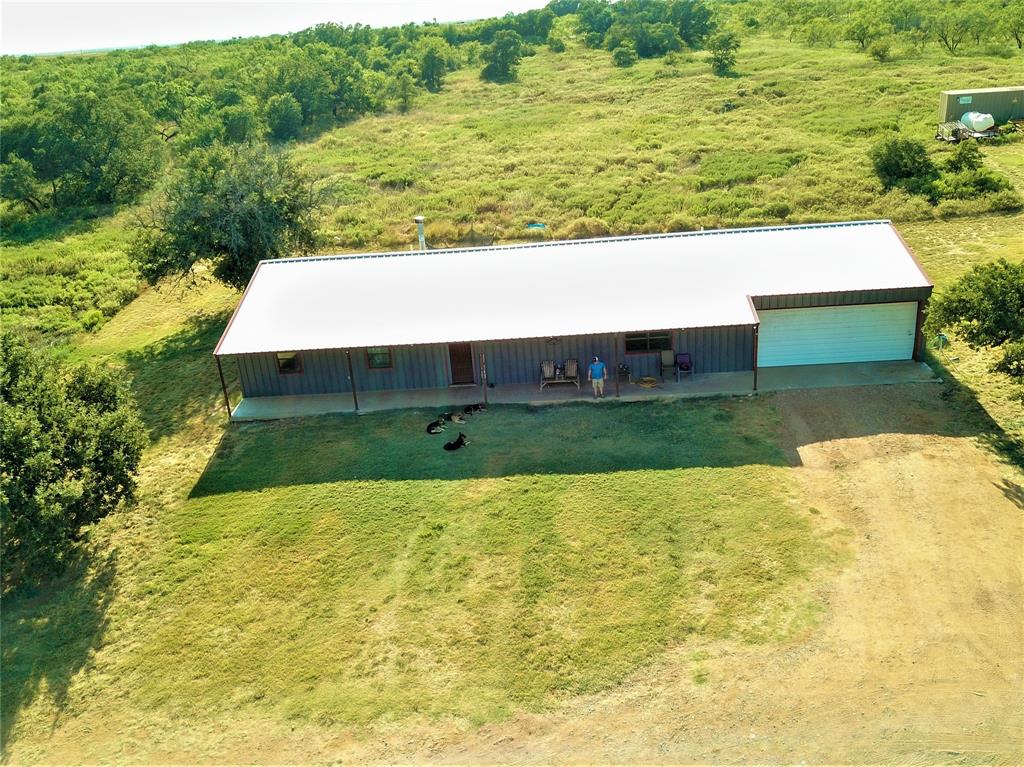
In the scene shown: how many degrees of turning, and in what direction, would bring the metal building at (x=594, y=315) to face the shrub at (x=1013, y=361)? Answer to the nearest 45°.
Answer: approximately 45° to its left

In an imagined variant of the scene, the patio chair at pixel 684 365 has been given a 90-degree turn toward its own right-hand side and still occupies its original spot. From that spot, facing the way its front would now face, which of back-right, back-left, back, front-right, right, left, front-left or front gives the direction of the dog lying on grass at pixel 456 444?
front-left

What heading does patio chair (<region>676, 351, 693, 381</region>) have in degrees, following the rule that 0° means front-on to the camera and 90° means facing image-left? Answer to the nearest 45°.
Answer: approximately 0°

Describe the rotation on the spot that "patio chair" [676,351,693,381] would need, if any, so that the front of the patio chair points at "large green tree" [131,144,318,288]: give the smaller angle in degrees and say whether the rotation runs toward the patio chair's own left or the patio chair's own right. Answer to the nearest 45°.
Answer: approximately 90° to the patio chair's own right

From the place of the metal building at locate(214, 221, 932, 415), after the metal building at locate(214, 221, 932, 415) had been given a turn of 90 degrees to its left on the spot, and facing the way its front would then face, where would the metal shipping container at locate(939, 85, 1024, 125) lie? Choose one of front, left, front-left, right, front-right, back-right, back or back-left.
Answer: front-left

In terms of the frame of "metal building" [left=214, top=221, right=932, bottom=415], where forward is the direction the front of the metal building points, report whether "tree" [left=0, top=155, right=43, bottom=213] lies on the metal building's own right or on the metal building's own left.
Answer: on the metal building's own right

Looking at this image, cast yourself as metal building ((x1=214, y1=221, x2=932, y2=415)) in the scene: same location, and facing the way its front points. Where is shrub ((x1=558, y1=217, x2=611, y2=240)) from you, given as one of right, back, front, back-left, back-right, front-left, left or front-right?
back

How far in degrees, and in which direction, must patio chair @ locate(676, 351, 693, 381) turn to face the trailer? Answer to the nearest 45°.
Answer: approximately 135° to its left

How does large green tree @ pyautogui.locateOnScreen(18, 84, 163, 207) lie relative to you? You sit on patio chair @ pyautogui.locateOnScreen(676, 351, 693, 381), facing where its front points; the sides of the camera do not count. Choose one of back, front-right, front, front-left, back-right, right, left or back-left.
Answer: back-right

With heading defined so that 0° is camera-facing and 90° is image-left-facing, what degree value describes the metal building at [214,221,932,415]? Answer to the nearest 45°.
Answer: approximately 0°

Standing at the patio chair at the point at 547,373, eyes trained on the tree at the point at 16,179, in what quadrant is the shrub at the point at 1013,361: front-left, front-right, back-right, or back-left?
back-right

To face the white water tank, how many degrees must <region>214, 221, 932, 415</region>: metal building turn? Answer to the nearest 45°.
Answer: approximately 135° to its left
